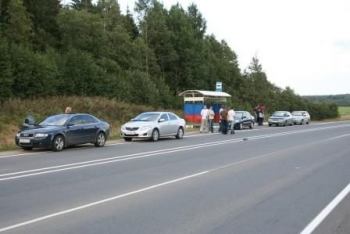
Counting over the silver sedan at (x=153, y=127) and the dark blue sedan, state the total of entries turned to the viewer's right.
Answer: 0

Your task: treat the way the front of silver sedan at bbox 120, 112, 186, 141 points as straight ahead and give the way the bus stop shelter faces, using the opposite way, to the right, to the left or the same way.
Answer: to the left

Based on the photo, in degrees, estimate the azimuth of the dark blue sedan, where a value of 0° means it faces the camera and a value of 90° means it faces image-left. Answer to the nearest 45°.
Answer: approximately 45°

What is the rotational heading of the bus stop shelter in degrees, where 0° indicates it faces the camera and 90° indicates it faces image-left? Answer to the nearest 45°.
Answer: approximately 315°

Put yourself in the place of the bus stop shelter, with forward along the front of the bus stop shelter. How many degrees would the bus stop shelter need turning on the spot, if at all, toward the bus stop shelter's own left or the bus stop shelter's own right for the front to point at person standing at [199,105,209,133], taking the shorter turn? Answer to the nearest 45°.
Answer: approximately 45° to the bus stop shelter's own right

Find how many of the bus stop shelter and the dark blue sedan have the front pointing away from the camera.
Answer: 0

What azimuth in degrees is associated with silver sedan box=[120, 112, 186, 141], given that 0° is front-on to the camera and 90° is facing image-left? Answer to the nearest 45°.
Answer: approximately 45°

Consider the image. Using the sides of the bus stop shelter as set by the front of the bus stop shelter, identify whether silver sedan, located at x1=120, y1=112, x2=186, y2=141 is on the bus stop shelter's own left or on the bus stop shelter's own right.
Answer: on the bus stop shelter's own right

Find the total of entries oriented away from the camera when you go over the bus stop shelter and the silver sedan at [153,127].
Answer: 0

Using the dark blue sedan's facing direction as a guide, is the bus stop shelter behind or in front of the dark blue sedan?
behind
